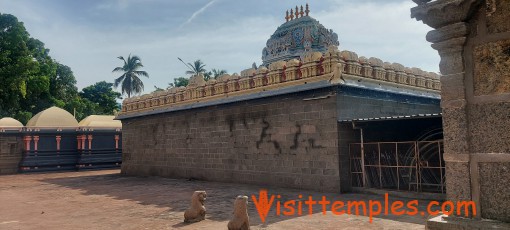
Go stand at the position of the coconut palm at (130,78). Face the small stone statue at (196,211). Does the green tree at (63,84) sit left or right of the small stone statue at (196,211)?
right
